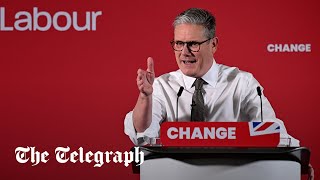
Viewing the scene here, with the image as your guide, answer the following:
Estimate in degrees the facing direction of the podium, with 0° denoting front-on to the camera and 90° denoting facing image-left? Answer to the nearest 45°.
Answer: approximately 0°

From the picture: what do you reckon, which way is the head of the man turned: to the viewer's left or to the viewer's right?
to the viewer's left

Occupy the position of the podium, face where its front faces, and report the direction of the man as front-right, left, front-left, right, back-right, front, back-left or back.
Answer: back
